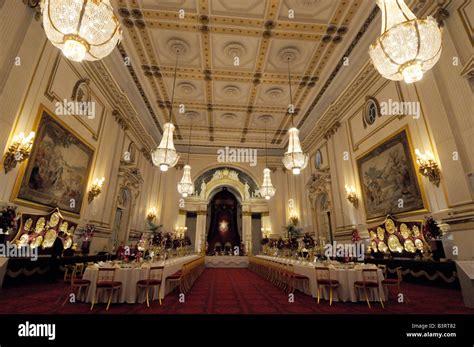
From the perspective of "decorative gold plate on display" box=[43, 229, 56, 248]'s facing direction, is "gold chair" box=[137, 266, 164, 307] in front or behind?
in front

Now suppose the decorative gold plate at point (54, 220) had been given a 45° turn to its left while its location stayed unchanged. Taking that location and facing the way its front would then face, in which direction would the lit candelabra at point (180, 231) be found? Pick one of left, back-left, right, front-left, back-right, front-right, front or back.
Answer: front-left

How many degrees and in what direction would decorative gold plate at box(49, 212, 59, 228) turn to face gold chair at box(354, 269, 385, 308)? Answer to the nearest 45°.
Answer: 0° — it already faces it

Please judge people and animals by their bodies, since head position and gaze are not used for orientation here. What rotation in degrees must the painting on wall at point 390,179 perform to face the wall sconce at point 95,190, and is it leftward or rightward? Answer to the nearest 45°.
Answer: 0° — it already faces it
